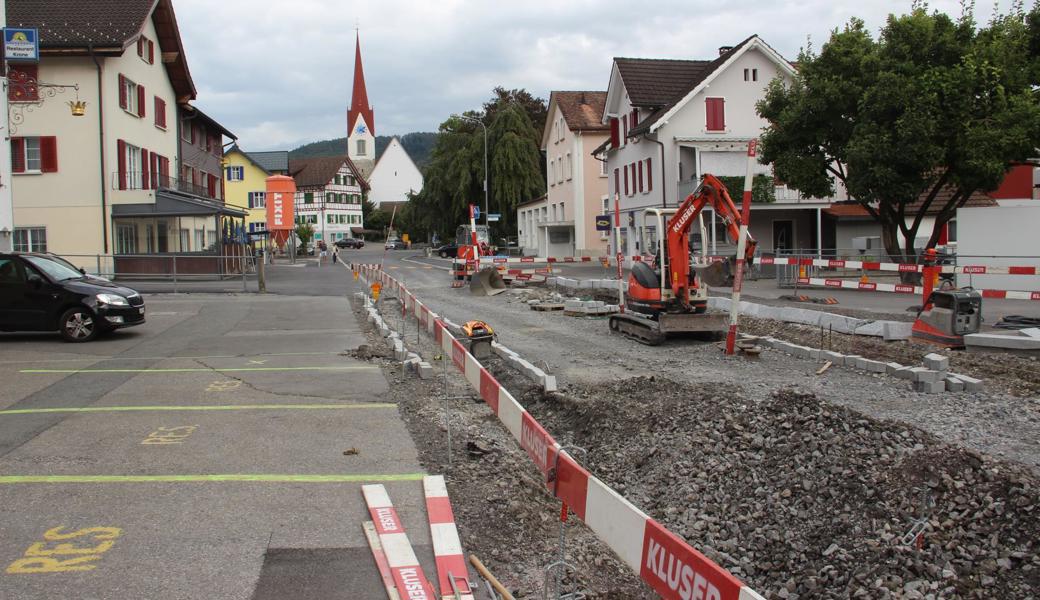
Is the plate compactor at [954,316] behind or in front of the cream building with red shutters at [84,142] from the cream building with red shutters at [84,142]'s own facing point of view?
in front

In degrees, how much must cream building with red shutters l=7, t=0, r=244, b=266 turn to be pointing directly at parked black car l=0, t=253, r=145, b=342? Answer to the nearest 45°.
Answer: approximately 45° to its right

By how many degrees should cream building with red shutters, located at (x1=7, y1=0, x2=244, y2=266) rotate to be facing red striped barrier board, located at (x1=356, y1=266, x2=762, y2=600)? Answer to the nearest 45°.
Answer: approximately 45° to its right

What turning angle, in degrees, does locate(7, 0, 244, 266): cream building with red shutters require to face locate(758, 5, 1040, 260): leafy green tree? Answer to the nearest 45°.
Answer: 0° — it already faces it

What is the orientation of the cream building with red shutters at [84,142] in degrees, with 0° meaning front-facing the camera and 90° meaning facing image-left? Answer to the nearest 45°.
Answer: approximately 315°

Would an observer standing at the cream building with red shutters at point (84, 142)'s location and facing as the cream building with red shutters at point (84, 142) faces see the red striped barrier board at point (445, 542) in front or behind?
in front

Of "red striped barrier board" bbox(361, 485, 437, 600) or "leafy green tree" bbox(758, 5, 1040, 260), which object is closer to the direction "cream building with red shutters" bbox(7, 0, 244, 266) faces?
the leafy green tree

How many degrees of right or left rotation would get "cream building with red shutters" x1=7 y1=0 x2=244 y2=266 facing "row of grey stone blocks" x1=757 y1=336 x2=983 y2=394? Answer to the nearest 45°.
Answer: approximately 45° to its right
